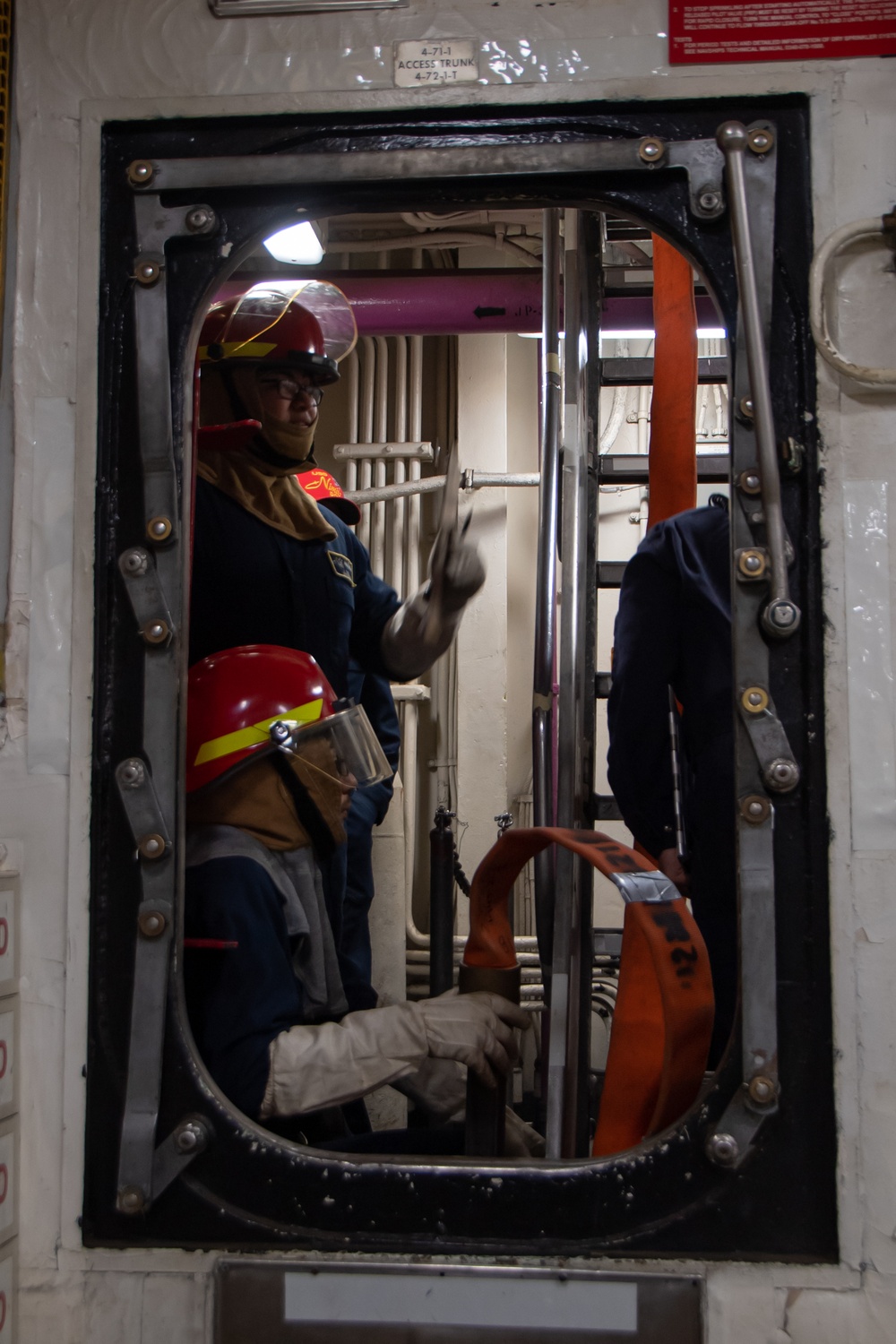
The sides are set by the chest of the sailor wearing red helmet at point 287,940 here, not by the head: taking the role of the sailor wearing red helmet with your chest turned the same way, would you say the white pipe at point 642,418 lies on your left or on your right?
on your left

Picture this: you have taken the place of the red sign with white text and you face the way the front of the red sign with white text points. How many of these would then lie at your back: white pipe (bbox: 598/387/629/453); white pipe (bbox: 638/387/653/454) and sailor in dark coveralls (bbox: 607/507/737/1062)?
3

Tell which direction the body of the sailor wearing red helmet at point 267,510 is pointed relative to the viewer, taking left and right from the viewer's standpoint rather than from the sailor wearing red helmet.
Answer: facing the viewer and to the right of the viewer

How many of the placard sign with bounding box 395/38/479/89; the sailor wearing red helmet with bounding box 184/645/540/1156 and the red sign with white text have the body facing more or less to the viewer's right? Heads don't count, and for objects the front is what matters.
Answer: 1

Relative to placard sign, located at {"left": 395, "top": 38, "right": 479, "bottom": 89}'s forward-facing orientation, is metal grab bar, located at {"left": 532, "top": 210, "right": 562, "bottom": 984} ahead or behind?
behind

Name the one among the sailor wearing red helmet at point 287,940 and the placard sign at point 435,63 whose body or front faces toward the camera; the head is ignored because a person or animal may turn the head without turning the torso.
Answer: the placard sign

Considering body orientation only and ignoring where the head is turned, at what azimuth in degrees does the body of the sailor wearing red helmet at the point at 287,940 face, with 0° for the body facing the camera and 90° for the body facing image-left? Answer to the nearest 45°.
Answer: approximately 270°

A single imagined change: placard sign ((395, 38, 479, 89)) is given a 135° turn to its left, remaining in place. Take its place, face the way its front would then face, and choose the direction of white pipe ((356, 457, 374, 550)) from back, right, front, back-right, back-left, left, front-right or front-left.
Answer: front-left

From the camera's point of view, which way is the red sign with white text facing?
toward the camera

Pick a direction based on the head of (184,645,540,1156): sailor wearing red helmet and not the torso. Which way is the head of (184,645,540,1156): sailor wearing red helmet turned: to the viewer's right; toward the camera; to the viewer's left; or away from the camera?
to the viewer's right

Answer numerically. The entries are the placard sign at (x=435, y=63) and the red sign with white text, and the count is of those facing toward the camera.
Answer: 2

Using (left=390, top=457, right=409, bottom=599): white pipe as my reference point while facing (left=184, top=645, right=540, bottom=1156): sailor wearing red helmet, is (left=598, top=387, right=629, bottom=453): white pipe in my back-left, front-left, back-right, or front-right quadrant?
back-left

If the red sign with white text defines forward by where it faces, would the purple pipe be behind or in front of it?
behind

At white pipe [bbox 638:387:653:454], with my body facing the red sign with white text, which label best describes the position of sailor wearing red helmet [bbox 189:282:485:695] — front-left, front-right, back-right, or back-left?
front-right

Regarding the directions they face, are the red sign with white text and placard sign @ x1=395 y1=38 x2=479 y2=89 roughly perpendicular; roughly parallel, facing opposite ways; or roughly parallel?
roughly parallel
